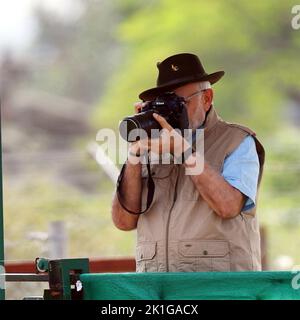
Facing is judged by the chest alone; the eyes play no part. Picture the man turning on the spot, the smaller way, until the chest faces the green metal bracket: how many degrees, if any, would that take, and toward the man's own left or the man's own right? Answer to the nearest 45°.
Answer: approximately 45° to the man's own right

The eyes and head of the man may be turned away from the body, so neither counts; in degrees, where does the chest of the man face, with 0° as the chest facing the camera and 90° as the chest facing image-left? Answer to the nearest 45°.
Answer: approximately 45°

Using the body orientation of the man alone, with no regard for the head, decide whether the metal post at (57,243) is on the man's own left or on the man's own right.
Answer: on the man's own right
